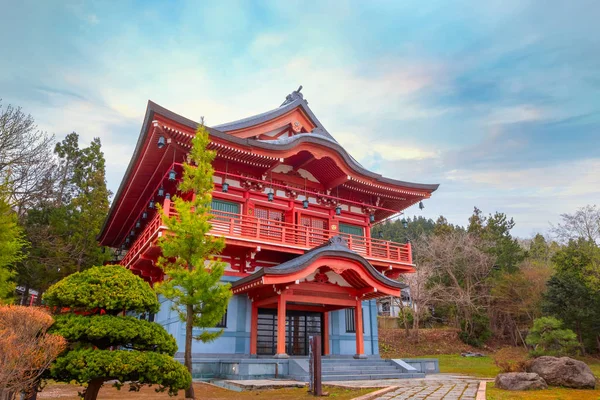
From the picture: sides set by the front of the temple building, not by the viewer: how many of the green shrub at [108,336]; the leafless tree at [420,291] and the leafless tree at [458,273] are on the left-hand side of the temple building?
2

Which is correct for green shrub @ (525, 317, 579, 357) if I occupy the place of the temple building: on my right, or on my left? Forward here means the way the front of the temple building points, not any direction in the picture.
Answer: on my left

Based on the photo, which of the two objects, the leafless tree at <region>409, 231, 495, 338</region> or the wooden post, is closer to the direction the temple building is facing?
the wooden post

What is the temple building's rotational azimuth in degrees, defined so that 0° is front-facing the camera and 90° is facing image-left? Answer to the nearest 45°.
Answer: approximately 315°

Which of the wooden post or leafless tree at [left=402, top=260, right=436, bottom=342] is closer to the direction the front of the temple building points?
the wooden post

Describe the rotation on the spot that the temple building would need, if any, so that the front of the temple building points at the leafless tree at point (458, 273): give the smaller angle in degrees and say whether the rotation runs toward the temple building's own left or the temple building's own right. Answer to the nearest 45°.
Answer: approximately 90° to the temple building's own left

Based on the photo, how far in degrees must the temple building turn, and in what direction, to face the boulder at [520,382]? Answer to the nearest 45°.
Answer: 0° — it already faces it

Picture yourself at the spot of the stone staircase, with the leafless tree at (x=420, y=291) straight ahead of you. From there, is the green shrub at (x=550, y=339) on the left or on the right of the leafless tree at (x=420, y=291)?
right

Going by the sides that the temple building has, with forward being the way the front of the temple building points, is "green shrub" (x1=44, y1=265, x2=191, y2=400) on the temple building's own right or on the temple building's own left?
on the temple building's own right

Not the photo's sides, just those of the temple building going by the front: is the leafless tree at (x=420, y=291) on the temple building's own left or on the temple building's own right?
on the temple building's own left

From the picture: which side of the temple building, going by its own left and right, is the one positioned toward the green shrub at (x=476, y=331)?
left
